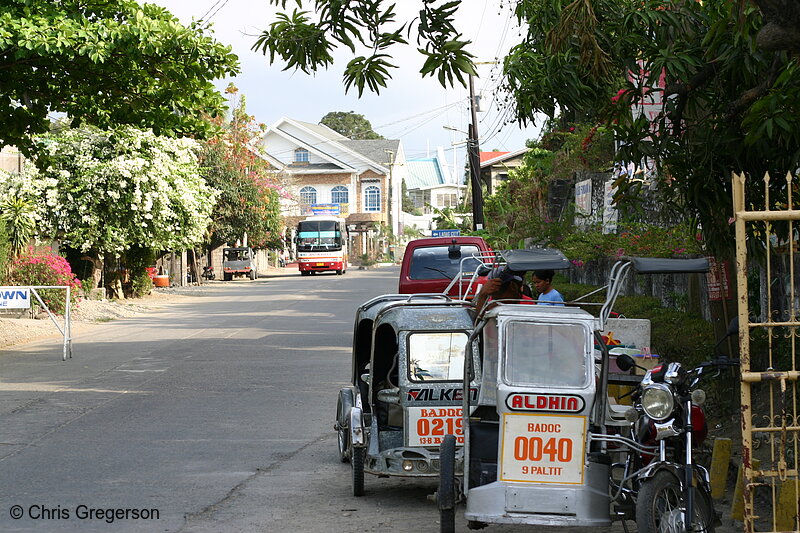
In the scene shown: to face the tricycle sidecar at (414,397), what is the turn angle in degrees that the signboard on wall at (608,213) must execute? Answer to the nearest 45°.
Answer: approximately 45° to its left

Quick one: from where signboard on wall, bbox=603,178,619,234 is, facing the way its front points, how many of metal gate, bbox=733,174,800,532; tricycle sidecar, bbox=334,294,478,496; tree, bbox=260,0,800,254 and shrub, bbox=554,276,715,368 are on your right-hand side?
0

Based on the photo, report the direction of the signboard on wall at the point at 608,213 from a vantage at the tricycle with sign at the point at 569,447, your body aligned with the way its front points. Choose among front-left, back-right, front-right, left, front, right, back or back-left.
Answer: back

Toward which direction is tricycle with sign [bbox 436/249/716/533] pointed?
toward the camera

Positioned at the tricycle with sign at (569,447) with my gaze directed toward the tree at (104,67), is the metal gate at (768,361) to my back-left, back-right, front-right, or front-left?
back-right

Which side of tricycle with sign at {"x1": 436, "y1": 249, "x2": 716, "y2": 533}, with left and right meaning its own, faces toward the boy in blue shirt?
back

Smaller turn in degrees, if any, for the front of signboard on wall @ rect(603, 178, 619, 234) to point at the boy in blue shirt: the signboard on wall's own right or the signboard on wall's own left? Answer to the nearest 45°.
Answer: approximately 45° to the signboard on wall's own left

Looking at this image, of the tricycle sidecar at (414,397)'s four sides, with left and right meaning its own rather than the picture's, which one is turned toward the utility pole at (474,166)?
back

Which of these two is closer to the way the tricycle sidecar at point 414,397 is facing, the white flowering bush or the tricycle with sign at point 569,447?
the tricycle with sign

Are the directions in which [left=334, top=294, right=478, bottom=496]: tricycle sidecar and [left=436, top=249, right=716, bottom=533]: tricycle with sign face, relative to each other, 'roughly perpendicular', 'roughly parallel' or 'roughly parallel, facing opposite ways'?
roughly parallel

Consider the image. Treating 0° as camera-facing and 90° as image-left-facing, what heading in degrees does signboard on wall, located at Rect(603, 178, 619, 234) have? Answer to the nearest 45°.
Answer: approximately 45°

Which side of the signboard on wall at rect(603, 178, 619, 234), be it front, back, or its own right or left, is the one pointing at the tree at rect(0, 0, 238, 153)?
front

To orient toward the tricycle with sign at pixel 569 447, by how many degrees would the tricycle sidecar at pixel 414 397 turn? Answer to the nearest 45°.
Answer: approximately 45° to its left

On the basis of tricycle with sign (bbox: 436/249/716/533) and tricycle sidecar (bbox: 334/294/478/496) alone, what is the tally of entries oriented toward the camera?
2

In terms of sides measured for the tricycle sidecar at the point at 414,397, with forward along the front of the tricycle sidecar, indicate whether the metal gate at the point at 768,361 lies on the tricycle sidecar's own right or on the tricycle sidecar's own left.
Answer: on the tricycle sidecar's own left

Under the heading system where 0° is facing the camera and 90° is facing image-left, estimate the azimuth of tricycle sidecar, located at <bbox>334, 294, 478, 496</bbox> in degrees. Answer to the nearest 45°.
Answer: approximately 0°
